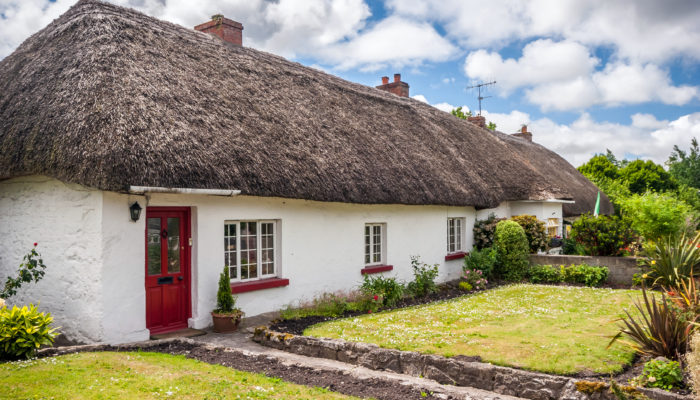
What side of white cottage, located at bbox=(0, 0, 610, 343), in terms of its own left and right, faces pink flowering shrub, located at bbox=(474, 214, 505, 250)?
left

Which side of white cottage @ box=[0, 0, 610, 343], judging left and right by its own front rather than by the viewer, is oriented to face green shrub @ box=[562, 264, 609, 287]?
left

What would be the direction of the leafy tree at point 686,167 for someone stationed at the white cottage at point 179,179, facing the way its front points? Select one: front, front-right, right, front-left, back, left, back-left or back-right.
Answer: left

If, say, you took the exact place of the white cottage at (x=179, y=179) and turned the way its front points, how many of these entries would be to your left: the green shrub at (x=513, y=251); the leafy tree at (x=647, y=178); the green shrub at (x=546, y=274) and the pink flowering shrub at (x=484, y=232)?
4

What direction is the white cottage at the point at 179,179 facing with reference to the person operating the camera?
facing the viewer and to the right of the viewer

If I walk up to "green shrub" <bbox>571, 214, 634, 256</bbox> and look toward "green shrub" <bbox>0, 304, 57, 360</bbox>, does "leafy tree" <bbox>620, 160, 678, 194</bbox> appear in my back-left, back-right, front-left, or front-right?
back-right

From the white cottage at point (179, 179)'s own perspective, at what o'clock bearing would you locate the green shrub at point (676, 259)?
The green shrub is roughly at 10 o'clock from the white cottage.

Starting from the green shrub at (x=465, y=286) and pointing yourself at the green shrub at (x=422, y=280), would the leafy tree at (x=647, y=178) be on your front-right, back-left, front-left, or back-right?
back-right

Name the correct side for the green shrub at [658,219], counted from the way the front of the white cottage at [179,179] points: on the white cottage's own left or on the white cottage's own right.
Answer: on the white cottage's own left

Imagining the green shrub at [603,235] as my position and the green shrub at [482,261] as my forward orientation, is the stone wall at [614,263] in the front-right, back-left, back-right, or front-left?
front-left

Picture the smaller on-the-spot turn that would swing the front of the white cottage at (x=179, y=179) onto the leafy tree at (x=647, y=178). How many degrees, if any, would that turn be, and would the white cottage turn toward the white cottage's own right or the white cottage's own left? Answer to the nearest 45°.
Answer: approximately 90° to the white cottage's own left
